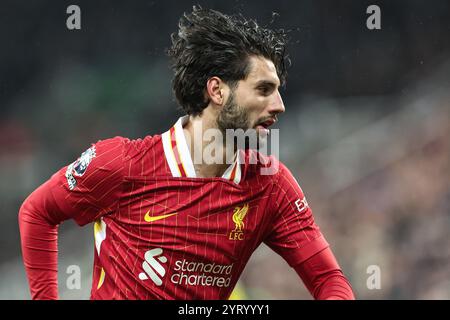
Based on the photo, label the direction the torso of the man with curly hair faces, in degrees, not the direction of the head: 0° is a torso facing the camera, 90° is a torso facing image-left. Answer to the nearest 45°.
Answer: approximately 315°

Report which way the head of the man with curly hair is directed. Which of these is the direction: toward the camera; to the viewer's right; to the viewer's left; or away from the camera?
to the viewer's right
